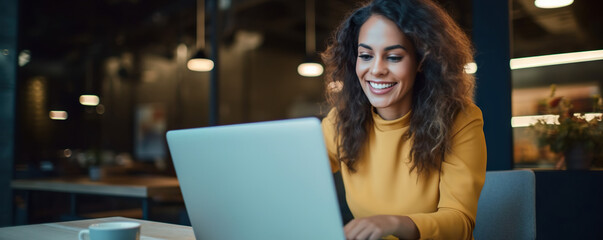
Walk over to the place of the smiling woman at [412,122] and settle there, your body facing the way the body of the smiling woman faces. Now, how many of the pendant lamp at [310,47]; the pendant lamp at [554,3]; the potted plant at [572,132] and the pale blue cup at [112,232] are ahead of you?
1

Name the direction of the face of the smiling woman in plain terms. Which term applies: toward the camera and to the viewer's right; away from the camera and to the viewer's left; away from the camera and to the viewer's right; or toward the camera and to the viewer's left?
toward the camera and to the viewer's left

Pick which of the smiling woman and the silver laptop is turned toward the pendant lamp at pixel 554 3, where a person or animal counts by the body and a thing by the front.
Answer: the silver laptop

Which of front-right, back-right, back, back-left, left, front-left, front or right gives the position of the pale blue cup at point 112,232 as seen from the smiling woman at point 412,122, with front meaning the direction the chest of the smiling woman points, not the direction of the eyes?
front

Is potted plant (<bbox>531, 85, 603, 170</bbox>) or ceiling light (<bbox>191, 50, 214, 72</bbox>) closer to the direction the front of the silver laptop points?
the potted plant

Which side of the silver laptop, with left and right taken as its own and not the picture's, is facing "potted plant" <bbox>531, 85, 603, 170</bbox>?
front

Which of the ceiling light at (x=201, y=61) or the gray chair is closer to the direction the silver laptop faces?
the gray chair

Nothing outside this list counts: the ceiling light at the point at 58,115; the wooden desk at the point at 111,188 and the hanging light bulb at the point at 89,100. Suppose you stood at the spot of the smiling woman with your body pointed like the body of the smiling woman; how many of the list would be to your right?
3

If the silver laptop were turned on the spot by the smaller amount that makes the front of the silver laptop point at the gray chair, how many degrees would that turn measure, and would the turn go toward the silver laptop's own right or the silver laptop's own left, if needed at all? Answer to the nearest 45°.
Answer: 0° — it already faces it

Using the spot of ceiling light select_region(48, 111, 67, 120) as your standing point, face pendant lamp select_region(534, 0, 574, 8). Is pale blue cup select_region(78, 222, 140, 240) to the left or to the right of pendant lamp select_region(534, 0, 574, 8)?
right

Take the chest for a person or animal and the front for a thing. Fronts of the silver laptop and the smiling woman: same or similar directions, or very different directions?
very different directions

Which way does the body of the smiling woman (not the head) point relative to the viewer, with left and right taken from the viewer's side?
facing the viewer and to the left of the viewer

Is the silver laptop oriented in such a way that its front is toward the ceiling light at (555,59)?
yes

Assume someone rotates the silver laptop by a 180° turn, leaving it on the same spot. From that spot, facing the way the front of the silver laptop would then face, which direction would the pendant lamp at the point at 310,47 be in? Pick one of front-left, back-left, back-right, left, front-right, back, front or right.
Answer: back-right

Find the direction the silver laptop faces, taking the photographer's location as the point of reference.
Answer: facing away from the viewer and to the right of the viewer
